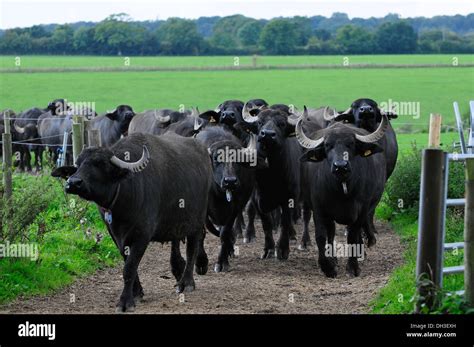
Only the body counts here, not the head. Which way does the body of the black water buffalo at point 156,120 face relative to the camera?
to the viewer's right

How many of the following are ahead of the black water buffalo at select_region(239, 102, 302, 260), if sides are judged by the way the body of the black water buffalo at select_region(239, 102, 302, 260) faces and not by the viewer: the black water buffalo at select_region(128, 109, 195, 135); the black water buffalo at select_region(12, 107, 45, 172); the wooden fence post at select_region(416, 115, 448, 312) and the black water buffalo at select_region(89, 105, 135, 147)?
1

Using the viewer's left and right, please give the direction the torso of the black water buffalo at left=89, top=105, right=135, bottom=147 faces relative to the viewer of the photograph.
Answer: facing the viewer and to the right of the viewer

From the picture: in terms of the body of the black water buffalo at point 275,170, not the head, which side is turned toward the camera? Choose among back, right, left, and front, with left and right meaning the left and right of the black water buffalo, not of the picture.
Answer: front

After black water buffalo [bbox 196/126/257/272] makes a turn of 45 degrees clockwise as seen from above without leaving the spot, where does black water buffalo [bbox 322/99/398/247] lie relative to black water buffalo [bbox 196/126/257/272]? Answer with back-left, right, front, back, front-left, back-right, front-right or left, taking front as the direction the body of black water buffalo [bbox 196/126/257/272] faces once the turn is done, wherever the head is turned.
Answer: back

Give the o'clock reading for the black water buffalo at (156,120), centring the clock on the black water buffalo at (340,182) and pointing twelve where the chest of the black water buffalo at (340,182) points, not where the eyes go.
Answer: the black water buffalo at (156,120) is roughly at 5 o'clock from the black water buffalo at (340,182).

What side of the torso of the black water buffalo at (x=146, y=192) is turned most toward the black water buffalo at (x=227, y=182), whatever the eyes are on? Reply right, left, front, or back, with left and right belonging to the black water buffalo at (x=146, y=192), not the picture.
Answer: back

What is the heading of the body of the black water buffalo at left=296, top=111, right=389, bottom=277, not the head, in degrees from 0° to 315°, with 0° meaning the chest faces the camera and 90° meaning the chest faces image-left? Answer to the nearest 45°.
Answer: approximately 0°

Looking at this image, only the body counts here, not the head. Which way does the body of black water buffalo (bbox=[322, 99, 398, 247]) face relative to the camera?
toward the camera

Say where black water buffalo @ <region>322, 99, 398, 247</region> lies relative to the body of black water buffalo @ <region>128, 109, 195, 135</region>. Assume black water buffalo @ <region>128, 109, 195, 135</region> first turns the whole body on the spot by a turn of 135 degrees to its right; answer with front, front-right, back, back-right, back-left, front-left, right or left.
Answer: left

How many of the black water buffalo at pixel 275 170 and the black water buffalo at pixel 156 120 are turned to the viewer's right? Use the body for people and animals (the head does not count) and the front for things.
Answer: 1

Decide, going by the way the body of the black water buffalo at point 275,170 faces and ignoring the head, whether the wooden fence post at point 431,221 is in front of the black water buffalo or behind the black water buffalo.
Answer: in front
